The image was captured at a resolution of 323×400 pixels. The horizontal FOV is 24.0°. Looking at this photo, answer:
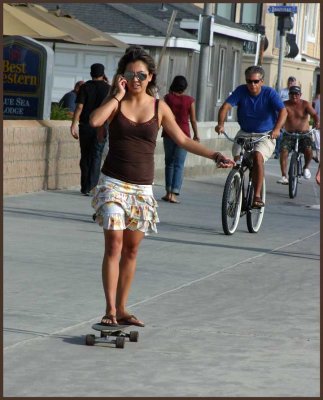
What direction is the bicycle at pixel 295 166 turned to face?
toward the camera

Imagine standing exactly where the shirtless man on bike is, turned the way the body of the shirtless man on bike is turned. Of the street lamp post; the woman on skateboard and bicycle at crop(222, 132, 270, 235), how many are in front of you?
2

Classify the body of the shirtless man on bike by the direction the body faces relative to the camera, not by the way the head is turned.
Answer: toward the camera

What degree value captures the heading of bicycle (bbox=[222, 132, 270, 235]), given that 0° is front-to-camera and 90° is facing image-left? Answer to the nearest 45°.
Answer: approximately 45°

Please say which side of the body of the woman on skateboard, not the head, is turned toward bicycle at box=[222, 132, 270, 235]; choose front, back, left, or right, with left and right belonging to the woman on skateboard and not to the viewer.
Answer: back
